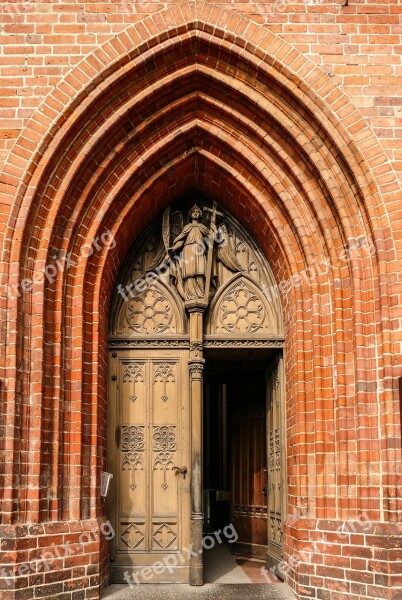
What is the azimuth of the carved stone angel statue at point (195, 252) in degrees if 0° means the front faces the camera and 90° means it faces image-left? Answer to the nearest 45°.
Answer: approximately 0°

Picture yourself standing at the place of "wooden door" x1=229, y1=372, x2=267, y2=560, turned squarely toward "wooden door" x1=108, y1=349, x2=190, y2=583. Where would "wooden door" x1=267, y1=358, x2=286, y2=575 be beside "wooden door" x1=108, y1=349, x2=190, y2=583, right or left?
left
